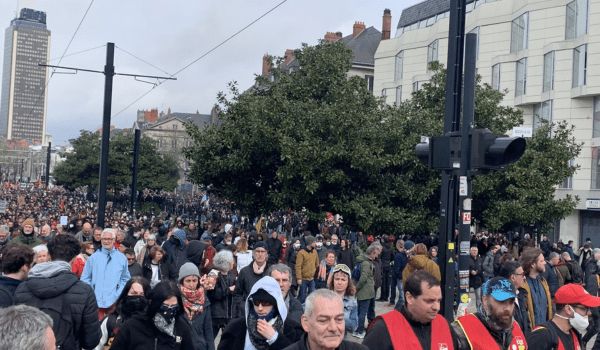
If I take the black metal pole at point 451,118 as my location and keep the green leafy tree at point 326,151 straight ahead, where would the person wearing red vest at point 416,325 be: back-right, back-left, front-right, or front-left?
back-left

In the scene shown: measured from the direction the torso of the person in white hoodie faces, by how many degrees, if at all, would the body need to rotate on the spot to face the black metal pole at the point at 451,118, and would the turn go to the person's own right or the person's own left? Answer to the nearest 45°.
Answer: approximately 135° to the person's own left

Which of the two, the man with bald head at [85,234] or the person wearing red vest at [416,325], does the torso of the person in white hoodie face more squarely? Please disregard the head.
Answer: the person wearing red vest

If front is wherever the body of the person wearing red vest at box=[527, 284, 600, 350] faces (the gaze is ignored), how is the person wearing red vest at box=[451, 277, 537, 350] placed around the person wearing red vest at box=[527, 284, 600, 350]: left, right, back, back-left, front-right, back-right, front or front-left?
right

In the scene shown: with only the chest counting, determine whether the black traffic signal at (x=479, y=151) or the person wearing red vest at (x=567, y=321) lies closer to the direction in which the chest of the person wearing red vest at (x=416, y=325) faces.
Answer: the person wearing red vest

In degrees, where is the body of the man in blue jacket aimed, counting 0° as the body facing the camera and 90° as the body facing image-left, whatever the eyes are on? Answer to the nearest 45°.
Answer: approximately 0°

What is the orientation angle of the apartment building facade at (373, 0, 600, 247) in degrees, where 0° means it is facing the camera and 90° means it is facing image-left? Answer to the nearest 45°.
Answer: approximately 45°

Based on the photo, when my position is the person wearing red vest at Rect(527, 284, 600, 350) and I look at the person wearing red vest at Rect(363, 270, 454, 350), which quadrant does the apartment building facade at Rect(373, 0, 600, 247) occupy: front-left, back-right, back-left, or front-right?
back-right

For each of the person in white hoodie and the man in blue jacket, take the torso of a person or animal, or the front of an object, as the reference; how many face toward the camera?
2

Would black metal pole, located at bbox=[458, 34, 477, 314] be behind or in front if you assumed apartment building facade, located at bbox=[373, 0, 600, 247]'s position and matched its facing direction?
in front
